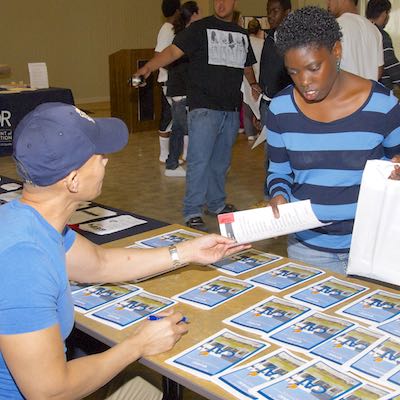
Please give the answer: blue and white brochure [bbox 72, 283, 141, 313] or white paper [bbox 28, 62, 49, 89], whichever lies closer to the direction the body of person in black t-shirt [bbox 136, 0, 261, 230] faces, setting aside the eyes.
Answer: the blue and white brochure

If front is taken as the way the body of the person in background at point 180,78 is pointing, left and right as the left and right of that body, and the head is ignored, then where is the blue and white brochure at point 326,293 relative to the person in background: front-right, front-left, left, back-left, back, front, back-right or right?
right

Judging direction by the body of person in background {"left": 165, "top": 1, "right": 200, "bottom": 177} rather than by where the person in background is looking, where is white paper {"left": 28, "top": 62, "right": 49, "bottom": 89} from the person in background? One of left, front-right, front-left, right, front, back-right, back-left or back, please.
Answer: back-left

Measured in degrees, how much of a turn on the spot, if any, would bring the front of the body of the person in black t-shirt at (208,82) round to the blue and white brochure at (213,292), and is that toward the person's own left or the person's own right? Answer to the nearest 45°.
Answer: approximately 45° to the person's own right

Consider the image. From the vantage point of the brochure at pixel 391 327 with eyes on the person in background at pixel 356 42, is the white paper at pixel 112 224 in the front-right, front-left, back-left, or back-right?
front-left

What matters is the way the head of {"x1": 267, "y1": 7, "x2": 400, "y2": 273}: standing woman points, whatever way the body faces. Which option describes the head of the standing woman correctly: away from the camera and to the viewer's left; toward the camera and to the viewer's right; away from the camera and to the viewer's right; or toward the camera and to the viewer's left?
toward the camera and to the viewer's left

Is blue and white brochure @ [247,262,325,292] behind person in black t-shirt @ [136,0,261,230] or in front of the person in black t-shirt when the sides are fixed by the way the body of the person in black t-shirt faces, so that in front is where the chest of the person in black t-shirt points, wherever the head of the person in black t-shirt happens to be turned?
in front

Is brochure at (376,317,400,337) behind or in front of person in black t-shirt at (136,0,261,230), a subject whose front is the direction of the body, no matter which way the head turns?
in front
